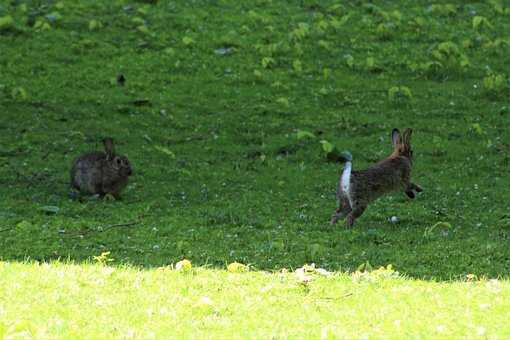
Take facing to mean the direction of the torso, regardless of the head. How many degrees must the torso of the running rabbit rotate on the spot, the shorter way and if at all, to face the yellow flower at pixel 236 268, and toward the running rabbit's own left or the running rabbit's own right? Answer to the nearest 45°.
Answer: approximately 135° to the running rabbit's own right

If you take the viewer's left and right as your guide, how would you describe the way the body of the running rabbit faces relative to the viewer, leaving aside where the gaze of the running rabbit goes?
facing away from the viewer and to the right of the viewer

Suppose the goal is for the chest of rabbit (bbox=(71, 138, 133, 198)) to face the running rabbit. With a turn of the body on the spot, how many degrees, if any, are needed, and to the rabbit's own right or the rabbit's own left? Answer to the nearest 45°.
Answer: approximately 45° to the rabbit's own right

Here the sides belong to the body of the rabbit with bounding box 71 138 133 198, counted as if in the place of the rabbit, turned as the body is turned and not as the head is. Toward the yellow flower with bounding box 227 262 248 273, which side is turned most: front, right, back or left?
right

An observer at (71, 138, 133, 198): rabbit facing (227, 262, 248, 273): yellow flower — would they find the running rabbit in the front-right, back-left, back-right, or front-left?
front-left

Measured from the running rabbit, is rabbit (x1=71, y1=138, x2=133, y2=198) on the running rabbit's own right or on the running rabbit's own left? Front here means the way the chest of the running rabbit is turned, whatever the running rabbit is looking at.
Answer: on the running rabbit's own left

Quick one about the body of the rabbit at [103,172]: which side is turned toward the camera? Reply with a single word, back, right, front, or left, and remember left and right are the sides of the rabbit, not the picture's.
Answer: right

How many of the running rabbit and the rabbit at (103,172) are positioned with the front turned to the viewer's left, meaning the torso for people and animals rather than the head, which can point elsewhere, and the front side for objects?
0

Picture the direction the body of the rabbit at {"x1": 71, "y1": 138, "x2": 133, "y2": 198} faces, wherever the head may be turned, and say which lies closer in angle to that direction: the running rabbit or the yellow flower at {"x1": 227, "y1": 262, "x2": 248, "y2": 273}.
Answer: the running rabbit
